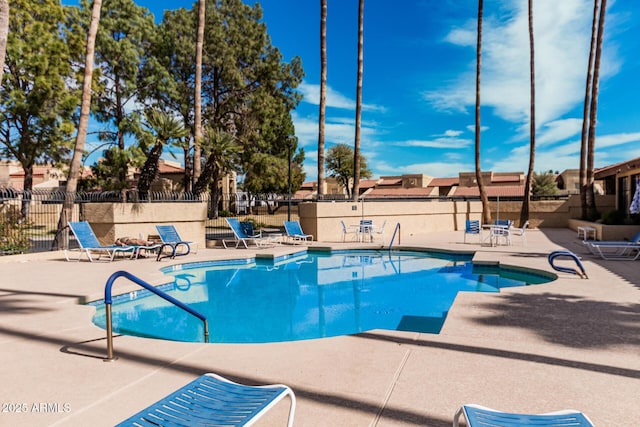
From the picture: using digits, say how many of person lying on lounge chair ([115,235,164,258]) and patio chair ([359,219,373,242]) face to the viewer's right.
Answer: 1

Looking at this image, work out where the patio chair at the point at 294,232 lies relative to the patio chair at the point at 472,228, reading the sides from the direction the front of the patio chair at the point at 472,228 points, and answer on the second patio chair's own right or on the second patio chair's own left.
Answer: on the second patio chair's own right

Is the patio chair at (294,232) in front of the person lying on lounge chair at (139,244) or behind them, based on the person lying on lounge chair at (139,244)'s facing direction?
in front

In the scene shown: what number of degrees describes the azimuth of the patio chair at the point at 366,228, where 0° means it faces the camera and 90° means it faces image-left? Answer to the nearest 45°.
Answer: approximately 0°

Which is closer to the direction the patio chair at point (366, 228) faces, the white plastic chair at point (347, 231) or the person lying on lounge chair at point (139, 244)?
the person lying on lounge chair

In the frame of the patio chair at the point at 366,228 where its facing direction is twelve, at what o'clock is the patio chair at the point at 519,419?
the patio chair at the point at 519,419 is roughly at 12 o'clock from the patio chair at the point at 366,228.

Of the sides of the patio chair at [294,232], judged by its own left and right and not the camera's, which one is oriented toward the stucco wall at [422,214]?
left

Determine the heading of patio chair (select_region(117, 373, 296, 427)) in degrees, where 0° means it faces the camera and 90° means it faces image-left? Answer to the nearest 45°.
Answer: approximately 225°

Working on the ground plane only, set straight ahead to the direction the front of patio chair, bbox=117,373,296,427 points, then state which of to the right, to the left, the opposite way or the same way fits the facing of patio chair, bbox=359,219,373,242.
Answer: the opposite way

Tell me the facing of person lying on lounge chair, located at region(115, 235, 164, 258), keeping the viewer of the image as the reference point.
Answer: facing to the right of the viewer

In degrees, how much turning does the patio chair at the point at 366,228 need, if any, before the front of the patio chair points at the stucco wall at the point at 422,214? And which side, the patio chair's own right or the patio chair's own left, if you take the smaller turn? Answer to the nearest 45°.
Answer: approximately 135° to the patio chair's own left
